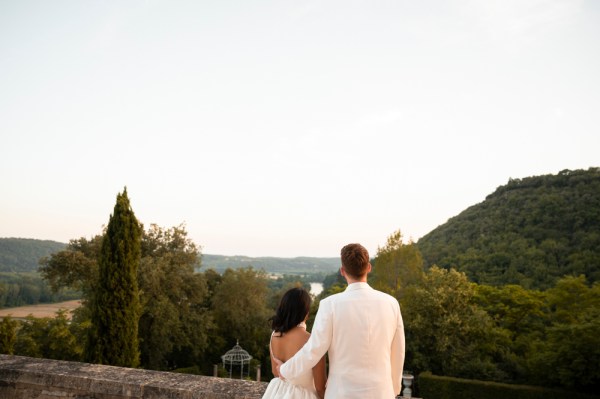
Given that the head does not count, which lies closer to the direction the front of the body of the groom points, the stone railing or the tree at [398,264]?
the tree

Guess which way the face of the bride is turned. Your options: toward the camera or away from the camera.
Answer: away from the camera

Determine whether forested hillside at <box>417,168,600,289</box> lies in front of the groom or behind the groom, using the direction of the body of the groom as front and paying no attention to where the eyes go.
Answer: in front

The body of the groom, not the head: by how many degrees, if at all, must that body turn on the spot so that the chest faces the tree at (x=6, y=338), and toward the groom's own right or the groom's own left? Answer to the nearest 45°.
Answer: approximately 45° to the groom's own left

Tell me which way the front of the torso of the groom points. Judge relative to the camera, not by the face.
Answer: away from the camera

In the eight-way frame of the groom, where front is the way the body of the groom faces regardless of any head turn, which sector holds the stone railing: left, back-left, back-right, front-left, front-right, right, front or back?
front-left

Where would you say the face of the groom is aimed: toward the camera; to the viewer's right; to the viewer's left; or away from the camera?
away from the camera

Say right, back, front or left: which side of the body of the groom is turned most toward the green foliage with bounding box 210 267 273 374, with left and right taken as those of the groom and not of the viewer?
front

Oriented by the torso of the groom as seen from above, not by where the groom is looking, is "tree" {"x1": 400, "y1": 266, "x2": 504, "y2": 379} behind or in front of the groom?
in front

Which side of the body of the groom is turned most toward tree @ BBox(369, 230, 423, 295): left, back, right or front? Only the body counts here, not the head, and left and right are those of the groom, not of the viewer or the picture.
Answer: front
